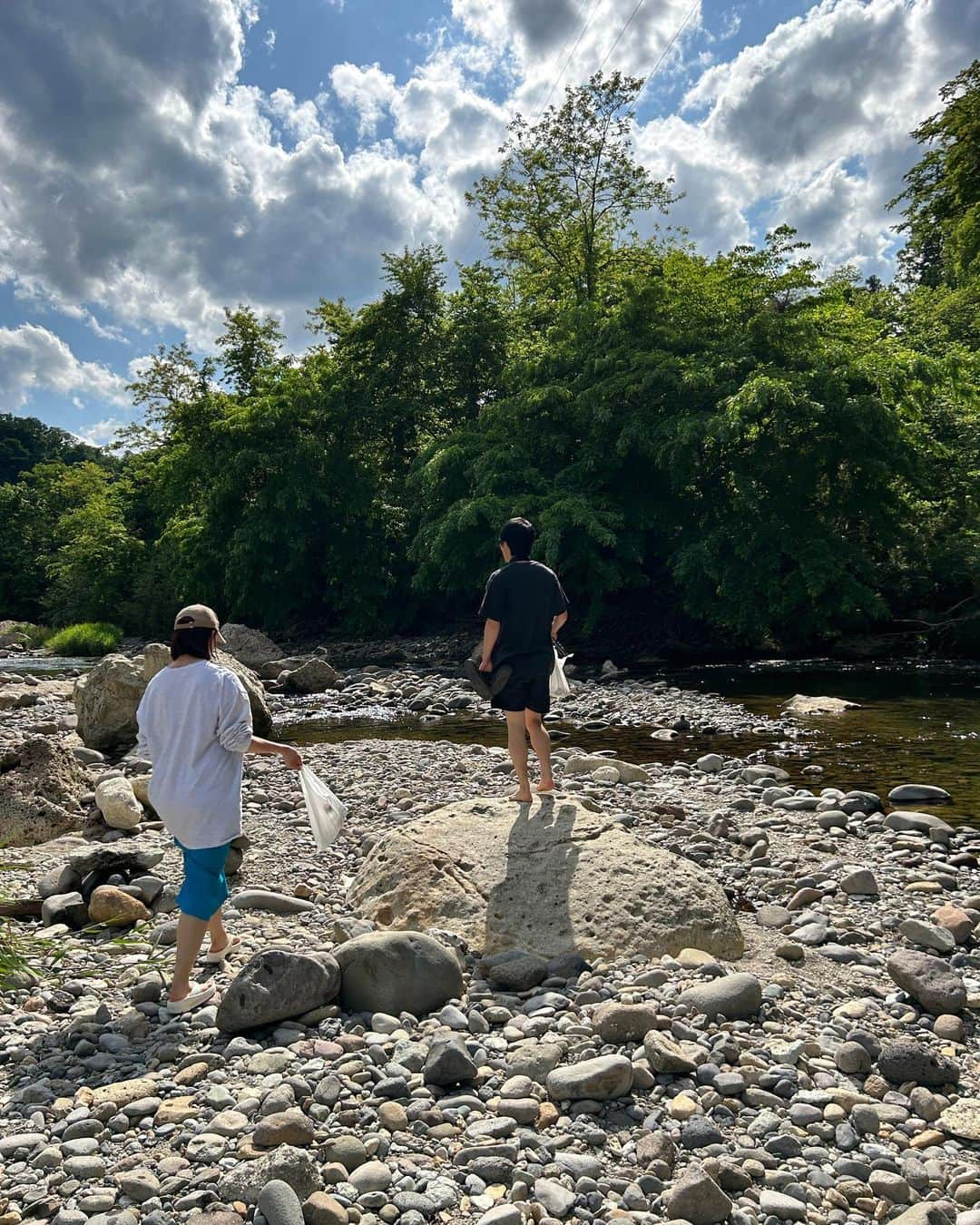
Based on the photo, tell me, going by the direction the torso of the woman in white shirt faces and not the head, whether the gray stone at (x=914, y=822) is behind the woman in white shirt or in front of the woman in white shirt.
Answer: in front

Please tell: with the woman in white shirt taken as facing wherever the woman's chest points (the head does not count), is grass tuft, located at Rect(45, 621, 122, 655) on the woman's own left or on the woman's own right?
on the woman's own left

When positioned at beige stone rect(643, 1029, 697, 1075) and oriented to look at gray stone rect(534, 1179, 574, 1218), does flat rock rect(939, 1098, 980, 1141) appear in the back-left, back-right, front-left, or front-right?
back-left

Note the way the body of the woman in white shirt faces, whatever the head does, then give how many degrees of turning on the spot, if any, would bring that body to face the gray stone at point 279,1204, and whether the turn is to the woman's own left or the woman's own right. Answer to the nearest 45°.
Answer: approximately 135° to the woman's own right

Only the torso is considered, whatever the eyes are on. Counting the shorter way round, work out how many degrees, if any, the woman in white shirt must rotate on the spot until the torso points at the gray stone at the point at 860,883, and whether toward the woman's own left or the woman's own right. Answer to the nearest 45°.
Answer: approximately 45° to the woman's own right

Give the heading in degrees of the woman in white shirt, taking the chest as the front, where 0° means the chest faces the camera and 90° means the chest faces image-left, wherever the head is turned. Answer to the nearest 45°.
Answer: approximately 225°

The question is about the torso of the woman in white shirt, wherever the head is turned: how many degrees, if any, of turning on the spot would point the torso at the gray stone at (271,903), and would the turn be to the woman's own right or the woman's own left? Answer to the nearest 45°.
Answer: approximately 45° to the woman's own left

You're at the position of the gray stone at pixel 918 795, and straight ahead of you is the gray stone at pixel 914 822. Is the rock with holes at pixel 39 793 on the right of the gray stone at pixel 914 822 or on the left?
right

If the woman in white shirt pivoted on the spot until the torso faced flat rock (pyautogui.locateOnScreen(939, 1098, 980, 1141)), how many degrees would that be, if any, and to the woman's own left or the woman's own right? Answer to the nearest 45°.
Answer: approximately 90° to the woman's own right

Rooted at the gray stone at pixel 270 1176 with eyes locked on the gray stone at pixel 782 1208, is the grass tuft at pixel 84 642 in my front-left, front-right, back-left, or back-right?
back-left

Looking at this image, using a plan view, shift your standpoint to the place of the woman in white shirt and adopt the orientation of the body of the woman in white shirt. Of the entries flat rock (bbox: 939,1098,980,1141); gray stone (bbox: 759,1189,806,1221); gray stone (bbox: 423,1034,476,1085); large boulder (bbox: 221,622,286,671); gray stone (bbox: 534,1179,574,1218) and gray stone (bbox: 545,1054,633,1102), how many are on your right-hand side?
5

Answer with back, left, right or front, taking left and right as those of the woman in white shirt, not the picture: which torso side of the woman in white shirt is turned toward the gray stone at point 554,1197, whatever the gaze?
right
